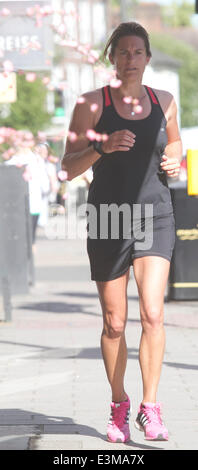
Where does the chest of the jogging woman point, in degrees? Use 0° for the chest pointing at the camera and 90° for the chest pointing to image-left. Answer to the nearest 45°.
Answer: approximately 0°

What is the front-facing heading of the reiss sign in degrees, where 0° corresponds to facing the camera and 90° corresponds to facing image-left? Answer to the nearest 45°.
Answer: approximately 0°

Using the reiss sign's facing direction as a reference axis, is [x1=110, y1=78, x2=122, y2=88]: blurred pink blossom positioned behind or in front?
in front
